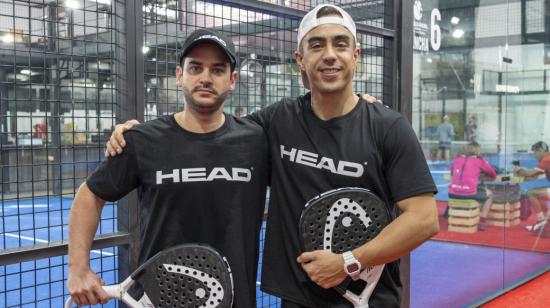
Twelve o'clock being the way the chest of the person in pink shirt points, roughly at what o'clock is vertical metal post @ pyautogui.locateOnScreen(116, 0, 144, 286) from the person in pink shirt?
The vertical metal post is roughly at 5 o'clock from the person in pink shirt.

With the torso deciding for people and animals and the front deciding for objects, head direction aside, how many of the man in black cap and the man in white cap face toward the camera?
2

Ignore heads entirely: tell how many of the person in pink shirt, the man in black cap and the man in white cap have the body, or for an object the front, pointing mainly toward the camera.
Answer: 2

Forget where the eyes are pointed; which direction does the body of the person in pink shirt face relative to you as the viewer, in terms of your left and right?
facing away from the viewer and to the right of the viewer

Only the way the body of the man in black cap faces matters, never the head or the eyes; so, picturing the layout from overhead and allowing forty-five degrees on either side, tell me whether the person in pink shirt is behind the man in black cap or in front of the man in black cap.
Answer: behind

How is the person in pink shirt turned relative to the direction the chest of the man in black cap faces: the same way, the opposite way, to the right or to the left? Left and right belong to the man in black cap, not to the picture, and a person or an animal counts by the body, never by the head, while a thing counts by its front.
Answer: to the left

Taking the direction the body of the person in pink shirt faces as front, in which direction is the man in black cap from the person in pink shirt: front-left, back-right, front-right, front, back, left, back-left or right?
back-right

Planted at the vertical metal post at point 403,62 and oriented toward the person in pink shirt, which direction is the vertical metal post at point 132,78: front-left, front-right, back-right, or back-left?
back-left

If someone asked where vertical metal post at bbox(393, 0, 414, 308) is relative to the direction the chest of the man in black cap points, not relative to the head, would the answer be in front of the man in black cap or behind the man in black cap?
behind

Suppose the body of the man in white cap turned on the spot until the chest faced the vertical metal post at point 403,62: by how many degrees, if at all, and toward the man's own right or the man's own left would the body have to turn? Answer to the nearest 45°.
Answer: approximately 180°

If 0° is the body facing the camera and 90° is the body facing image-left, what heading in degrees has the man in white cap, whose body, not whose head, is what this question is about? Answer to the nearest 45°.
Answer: approximately 0°
